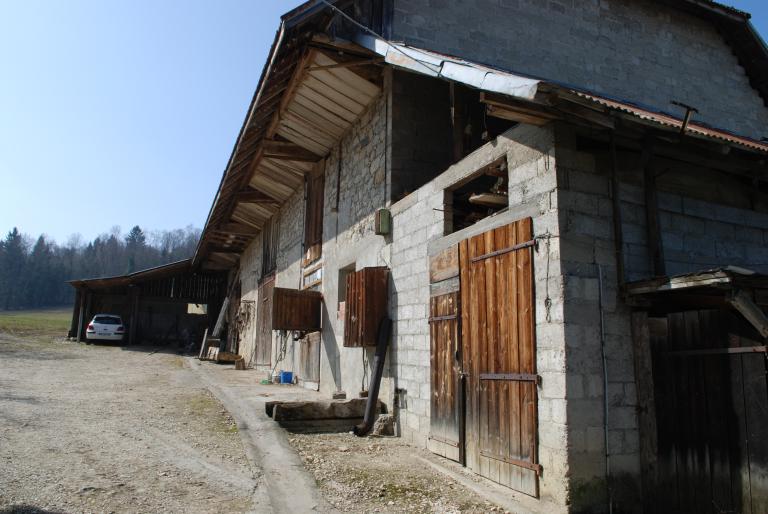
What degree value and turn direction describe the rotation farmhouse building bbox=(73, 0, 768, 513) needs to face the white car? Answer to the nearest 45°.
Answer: approximately 90° to its right

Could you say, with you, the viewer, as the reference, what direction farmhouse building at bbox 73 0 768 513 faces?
facing the viewer and to the left of the viewer
